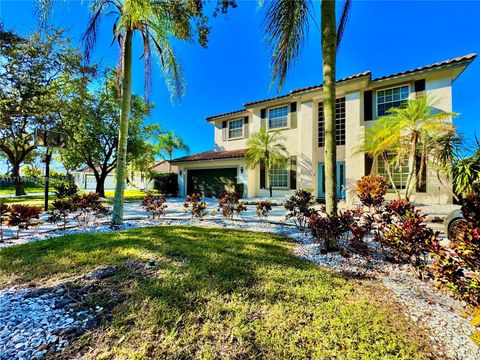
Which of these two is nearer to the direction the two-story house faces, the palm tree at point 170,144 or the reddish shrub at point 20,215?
the reddish shrub

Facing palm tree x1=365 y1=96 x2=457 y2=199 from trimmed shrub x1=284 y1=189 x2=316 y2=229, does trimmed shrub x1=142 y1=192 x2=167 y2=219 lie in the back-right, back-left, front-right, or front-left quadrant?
back-left

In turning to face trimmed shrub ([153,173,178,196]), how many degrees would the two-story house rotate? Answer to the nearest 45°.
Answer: approximately 45° to its right

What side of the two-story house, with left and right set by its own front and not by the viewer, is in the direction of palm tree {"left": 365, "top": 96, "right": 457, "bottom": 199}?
left

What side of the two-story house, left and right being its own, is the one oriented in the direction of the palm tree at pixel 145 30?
front

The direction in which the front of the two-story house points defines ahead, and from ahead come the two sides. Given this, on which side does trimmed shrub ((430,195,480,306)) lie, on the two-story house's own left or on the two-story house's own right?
on the two-story house's own left

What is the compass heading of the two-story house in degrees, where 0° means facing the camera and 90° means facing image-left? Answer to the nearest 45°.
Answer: approximately 45°

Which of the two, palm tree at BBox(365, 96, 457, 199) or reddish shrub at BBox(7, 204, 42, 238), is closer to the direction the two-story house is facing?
the reddish shrub

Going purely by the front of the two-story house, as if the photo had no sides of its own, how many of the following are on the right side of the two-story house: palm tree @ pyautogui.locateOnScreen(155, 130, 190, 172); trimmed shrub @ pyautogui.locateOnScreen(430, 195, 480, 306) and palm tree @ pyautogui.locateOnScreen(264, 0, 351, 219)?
1

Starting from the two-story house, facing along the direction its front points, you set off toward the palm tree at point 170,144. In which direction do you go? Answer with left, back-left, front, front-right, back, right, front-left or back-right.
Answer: right

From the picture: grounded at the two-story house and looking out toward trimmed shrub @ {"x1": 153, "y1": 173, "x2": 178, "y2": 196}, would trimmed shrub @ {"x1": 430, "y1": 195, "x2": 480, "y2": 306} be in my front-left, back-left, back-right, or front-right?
back-left

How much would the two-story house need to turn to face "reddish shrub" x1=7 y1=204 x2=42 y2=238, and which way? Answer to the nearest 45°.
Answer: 0° — it already faces it
